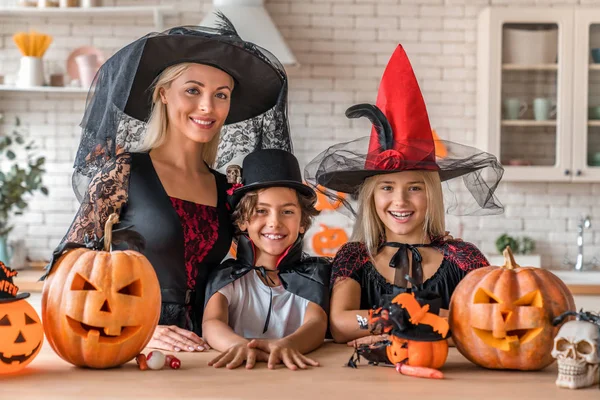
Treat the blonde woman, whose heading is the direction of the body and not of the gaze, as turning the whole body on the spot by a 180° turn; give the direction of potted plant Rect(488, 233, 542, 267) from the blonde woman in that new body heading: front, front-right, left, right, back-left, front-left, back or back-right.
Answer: right

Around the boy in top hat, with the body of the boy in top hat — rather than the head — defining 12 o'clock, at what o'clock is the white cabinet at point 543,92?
The white cabinet is roughly at 7 o'clock from the boy in top hat.

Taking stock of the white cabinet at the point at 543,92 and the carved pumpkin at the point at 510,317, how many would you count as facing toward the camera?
2

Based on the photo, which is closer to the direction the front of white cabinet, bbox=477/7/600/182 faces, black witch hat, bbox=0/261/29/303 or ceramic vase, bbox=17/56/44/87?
the black witch hat

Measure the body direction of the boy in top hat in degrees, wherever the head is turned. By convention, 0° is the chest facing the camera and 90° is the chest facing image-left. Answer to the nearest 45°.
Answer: approximately 0°

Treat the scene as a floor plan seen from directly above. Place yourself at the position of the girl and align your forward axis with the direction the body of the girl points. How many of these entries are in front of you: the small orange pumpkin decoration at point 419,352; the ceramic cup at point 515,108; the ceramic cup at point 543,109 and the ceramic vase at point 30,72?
1

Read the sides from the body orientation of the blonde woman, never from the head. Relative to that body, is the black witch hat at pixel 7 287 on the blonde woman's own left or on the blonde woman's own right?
on the blonde woman's own right

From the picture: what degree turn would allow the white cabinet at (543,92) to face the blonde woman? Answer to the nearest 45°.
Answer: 0° — it already faces them

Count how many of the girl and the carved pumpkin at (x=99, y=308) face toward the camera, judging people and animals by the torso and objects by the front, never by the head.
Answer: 2
